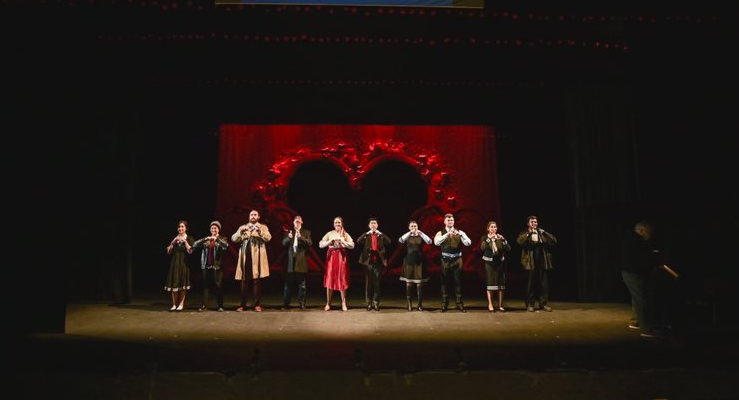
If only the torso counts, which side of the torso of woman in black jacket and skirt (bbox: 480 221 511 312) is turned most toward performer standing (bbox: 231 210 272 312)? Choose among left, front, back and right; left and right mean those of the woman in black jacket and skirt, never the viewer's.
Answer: right

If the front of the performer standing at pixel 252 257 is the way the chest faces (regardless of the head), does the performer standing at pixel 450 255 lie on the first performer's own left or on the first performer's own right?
on the first performer's own left

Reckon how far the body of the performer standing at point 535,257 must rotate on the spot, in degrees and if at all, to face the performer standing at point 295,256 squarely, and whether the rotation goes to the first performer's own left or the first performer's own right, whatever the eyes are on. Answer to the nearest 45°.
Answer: approximately 90° to the first performer's own right

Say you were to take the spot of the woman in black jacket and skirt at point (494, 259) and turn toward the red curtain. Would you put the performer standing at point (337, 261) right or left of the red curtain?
left

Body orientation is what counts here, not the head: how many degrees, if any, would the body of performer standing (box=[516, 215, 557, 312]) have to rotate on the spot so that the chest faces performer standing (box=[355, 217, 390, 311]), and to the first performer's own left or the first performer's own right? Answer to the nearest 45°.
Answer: approximately 90° to the first performer's own right

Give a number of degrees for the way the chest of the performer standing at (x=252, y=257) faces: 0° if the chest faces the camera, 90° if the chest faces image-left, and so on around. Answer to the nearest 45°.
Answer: approximately 0°

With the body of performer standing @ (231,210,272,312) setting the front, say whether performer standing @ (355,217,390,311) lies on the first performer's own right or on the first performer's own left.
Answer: on the first performer's own left

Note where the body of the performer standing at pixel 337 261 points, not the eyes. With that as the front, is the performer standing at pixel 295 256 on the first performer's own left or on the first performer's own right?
on the first performer's own right

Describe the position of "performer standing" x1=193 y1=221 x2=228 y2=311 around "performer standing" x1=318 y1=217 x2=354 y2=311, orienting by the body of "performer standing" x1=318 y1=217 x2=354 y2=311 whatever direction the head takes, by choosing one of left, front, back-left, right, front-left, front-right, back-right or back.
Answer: right

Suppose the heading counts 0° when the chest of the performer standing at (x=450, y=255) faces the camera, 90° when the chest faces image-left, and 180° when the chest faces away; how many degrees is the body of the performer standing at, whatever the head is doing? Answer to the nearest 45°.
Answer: approximately 0°

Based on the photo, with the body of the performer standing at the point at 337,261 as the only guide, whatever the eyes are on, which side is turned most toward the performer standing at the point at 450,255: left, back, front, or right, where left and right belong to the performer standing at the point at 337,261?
left

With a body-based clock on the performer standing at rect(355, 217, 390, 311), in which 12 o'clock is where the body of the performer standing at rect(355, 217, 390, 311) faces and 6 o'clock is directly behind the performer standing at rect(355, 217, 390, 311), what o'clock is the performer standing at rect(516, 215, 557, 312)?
the performer standing at rect(516, 215, 557, 312) is roughly at 9 o'clock from the performer standing at rect(355, 217, 390, 311).

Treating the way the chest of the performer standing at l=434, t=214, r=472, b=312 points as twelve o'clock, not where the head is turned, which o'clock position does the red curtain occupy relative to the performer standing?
The red curtain is roughly at 5 o'clock from the performer standing.
